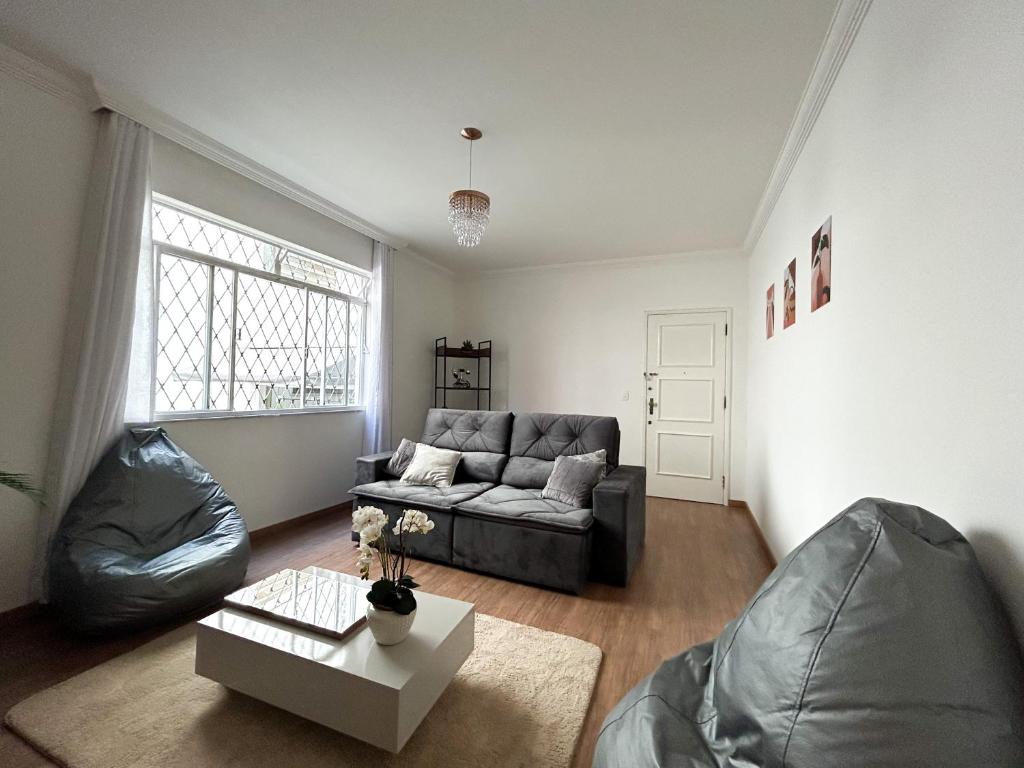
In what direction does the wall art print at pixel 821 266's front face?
to the viewer's left

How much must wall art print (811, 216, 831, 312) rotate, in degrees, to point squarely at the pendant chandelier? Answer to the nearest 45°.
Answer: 0° — it already faces it

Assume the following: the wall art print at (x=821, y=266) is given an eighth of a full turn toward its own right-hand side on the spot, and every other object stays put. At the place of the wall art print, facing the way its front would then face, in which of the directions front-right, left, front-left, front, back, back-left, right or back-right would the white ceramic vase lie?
left

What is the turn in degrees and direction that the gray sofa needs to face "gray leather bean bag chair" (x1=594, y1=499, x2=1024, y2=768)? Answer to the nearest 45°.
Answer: approximately 45° to its left

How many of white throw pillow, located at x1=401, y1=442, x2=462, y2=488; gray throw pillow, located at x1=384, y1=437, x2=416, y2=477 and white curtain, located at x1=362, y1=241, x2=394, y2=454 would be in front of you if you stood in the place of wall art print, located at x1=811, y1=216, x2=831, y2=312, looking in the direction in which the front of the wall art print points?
3

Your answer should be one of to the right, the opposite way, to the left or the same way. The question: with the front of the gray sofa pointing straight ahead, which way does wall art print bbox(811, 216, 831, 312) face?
to the right

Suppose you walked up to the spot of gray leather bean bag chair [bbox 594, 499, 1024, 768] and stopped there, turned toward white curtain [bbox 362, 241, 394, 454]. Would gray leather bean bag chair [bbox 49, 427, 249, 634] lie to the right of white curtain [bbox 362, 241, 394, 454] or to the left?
left

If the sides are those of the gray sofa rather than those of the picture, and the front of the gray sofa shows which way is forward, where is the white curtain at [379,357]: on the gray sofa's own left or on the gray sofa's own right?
on the gray sofa's own right

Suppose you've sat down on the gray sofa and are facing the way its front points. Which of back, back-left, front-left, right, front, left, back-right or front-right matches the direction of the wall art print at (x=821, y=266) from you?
left

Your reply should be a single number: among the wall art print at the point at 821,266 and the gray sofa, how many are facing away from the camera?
0

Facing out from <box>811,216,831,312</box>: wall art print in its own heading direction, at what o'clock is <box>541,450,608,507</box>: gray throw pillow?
The gray throw pillow is roughly at 12 o'clock from the wall art print.

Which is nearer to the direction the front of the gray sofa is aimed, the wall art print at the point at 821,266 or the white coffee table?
the white coffee table

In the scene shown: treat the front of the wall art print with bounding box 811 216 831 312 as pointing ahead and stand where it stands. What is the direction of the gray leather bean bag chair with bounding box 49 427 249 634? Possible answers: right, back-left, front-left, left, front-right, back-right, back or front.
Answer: front-left

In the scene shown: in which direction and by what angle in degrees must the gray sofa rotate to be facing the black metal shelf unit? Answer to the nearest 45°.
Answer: approximately 135° to its right

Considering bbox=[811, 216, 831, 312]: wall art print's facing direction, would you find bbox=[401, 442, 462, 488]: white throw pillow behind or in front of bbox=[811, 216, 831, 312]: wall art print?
in front

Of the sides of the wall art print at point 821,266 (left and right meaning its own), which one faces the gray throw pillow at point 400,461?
front
